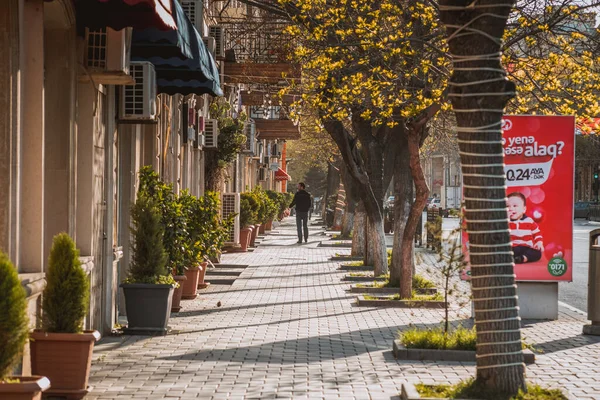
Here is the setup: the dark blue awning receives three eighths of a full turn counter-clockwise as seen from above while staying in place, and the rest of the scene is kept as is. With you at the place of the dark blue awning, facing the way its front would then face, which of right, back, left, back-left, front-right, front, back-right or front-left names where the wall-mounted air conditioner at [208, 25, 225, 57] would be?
front-right

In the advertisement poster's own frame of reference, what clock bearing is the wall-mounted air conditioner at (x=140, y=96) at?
The wall-mounted air conditioner is roughly at 2 o'clock from the advertisement poster.

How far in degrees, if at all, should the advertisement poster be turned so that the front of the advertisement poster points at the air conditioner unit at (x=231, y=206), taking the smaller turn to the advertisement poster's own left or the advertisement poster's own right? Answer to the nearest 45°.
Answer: approximately 135° to the advertisement poster's own right

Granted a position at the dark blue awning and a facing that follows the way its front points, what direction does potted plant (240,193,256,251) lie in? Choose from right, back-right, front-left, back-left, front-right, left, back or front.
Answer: left

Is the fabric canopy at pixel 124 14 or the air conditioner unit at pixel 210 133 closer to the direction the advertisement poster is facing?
the fabric canopy

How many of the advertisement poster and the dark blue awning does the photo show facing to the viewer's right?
1

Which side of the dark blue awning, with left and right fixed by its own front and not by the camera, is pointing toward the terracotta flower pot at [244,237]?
left

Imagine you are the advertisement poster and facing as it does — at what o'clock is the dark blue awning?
The dark blue awning is roughly at 2 o'clock from the advertisement poster.

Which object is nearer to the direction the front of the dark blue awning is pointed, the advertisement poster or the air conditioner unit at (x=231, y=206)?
the advertisement poster

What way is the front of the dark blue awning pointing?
to the viewer's right

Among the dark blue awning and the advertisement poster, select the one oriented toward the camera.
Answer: the advertisement poster

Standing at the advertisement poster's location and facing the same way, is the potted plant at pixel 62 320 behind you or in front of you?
in front

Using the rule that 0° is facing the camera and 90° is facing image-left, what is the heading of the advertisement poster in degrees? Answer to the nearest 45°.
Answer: approximately 0°

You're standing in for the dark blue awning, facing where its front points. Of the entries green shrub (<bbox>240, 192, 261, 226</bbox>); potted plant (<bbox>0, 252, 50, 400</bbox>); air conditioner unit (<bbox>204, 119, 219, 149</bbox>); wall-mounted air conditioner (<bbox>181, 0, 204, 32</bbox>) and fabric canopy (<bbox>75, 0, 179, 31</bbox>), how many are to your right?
2
